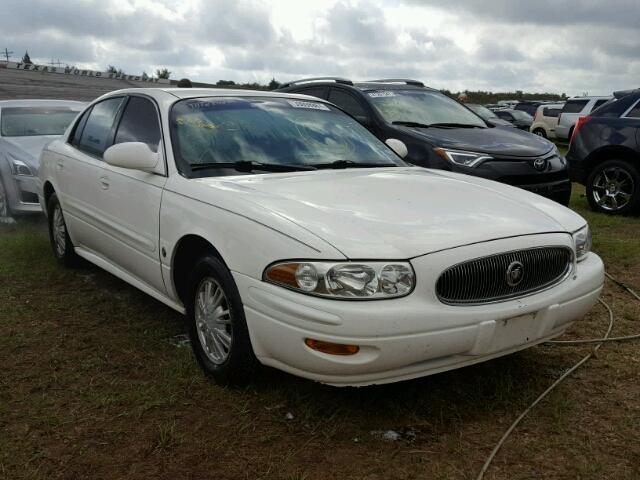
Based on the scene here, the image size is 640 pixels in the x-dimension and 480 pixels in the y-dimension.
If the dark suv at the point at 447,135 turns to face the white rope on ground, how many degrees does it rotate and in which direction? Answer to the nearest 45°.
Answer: approximately 45° to its right

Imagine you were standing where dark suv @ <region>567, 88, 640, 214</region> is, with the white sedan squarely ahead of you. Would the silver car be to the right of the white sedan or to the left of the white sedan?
right

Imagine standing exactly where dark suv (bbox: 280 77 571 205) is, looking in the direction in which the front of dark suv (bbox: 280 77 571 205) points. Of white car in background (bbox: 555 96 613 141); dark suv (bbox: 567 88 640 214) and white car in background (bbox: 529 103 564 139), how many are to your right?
0

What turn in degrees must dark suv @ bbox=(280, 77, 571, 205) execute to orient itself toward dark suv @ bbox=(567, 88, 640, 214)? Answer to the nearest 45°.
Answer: approximately 90° to its left

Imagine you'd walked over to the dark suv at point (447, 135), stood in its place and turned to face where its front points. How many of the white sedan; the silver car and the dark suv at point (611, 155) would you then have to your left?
1

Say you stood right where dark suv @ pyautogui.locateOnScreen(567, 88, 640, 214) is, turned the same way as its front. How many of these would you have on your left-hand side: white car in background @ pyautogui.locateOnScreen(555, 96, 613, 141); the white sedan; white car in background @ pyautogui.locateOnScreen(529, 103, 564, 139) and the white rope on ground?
2

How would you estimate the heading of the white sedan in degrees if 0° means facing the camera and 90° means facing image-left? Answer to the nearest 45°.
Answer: approximately 315°

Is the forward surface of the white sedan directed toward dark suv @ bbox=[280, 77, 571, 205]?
no

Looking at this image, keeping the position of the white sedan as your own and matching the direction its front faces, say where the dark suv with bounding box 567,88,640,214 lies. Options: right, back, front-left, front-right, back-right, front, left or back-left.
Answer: left

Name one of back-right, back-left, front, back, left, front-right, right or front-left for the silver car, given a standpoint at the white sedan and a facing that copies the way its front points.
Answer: back

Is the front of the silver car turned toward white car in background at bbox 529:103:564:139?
no

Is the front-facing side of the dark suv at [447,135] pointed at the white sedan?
no

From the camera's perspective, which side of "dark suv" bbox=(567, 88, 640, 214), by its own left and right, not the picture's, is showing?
right
